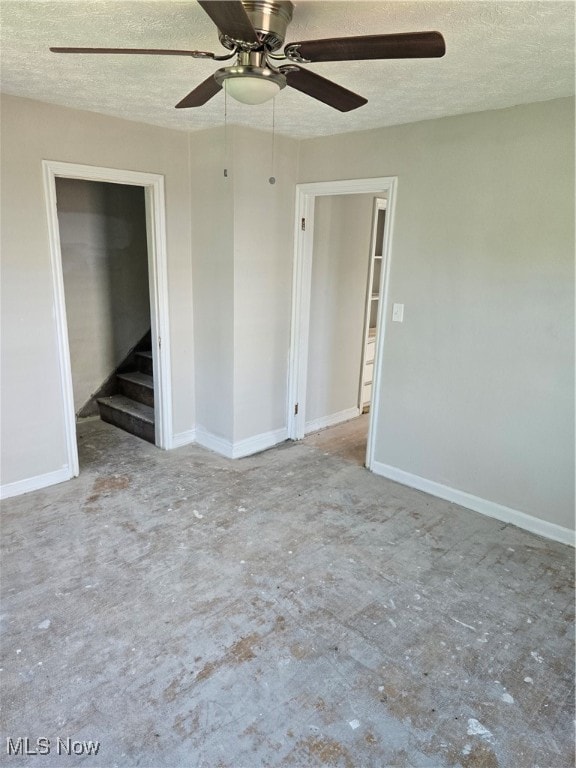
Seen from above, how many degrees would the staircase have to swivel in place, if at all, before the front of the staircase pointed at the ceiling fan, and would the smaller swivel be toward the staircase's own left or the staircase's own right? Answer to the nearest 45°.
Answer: approximately 45° to the staircase's own left
